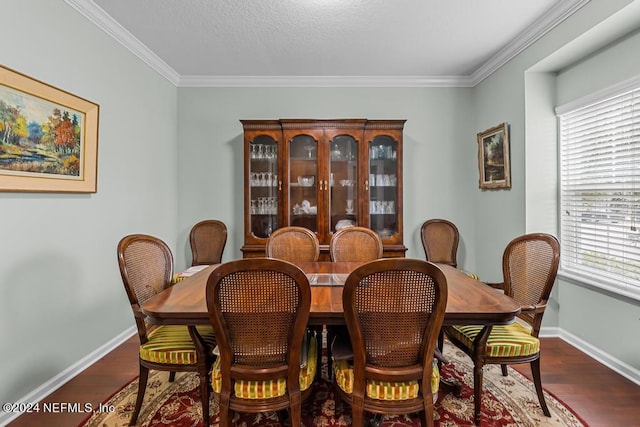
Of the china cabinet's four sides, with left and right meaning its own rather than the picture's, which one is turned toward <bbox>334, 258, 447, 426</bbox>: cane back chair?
front

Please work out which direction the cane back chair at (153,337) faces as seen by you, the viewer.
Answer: facing the viewer and to the right of the viewer

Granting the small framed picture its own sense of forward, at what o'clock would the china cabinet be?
The china cabinet is roughly at 1 o'clock from the small framed picture.

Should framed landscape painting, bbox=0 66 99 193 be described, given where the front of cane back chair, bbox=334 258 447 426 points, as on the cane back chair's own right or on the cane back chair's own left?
on the cane back chair's own left

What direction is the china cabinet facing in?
toward the camera

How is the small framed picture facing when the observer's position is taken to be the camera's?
facing the viewer and to the left of the viewer

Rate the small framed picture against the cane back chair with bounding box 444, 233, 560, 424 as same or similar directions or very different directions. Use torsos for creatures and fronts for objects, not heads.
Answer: same or similar directions

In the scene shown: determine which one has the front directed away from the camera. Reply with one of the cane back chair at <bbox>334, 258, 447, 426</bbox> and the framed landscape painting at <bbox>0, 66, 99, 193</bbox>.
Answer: the cane back chair

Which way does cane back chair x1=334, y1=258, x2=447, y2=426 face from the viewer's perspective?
away from the camera

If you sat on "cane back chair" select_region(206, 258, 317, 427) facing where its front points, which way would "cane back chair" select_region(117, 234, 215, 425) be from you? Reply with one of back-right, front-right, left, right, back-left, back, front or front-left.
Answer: front-left

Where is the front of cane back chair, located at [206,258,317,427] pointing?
away from the camera

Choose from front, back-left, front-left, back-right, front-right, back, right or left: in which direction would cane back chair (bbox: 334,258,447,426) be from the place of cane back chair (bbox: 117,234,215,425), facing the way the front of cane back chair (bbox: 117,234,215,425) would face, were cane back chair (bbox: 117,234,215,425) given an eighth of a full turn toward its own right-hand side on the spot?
front-left

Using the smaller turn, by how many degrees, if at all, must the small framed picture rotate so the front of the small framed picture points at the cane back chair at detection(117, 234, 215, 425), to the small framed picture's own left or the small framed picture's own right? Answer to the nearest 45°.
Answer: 0° — it already faces it

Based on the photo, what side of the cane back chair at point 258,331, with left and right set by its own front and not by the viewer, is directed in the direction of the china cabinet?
front

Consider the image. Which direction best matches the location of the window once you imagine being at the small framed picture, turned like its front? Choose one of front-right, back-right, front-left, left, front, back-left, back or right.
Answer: left
